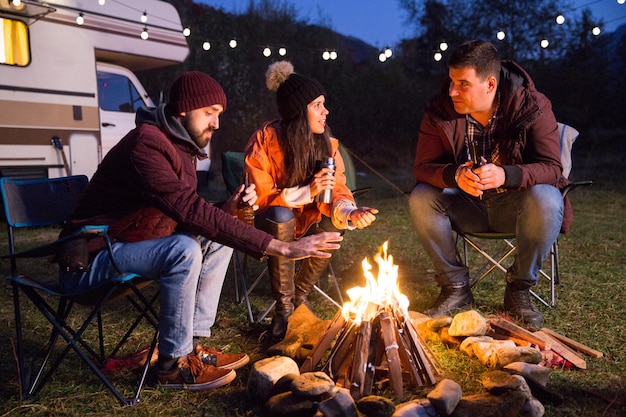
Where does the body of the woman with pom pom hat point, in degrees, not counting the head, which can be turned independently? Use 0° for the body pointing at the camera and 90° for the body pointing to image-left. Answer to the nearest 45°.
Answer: approximately 315°

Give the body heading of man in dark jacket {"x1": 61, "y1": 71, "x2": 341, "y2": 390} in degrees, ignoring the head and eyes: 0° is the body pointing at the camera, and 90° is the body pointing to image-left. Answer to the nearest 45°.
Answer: approximately 270°

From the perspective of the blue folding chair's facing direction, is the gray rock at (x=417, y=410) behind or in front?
in front

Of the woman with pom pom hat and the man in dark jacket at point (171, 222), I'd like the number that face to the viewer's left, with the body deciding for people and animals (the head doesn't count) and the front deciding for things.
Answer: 0

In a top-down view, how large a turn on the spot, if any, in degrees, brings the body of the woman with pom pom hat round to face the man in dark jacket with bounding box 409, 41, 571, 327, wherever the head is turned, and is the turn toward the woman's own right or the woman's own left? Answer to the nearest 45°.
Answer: approximately 45° to the woman's own left

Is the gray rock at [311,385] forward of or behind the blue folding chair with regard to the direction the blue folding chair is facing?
forward

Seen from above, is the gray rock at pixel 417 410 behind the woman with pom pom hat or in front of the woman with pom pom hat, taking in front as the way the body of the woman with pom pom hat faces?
in front

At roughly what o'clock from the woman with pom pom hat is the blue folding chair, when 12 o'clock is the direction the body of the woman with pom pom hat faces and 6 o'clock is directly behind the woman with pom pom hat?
The blue folding chair is roughly at 3 o'clock from the woman with pom pom hat.

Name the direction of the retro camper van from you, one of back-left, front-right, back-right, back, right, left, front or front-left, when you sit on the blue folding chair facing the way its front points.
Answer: back-left

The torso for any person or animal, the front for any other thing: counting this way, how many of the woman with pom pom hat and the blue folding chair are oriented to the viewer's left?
0

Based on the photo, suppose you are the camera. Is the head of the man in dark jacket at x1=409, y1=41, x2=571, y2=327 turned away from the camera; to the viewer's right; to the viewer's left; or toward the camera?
to the viewer's left

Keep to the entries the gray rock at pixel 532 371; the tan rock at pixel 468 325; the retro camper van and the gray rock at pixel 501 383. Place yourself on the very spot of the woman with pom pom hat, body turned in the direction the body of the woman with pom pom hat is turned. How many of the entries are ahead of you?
3
